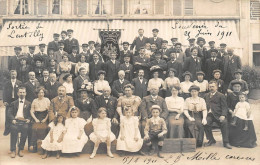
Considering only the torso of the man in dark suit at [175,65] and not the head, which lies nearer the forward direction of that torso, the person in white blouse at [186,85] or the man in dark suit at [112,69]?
the person in white blouse

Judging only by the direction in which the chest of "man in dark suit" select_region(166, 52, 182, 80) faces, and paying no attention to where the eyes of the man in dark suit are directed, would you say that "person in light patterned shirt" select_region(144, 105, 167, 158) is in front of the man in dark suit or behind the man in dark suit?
in front

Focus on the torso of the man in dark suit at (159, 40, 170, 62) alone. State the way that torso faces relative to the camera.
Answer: toward the camera

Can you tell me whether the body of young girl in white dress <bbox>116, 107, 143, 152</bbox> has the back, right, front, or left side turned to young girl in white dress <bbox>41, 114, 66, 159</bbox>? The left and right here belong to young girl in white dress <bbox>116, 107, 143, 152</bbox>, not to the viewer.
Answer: right

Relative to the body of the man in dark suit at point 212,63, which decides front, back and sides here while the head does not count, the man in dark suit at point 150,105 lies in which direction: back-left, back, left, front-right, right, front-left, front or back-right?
front-right

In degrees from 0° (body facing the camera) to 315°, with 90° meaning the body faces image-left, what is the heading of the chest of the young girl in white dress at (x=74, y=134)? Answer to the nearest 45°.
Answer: approximately 0°

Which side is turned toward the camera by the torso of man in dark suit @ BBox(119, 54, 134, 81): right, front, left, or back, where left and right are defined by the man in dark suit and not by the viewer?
front

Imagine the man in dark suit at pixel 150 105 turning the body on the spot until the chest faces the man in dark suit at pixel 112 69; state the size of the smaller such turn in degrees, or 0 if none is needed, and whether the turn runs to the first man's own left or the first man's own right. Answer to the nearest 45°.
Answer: approximately 135° to the first man's own right

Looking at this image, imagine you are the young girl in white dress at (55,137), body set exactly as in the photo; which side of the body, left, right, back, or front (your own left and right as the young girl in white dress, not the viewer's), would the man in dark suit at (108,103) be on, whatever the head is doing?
left

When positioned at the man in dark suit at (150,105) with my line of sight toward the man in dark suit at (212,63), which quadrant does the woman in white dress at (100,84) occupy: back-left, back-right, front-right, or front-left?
back-left

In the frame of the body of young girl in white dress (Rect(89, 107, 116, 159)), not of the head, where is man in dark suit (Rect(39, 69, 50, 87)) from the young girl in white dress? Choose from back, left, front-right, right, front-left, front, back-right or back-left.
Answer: back-right

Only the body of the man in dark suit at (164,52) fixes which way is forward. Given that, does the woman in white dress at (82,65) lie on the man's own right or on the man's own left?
on the man's own right

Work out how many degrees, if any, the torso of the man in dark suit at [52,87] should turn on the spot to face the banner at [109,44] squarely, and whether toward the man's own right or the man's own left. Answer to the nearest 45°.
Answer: approximately 135° to the man's own left

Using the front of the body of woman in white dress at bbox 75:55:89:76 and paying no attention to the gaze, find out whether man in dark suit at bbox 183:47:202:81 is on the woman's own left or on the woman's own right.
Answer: on the woman's own left

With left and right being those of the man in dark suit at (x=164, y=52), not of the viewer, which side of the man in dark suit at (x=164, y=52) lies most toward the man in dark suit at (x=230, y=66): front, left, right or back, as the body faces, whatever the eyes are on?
left
